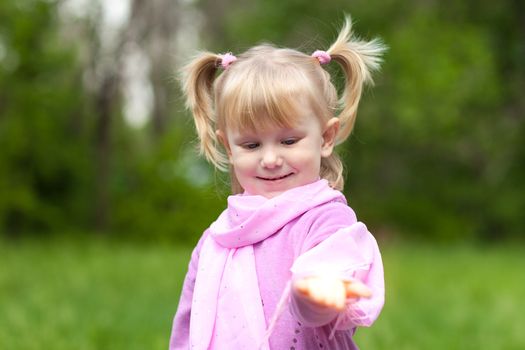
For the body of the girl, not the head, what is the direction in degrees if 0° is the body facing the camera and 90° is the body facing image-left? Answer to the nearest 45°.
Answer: approximately 0°

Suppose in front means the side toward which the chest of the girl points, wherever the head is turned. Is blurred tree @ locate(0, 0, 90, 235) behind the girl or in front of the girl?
behind
